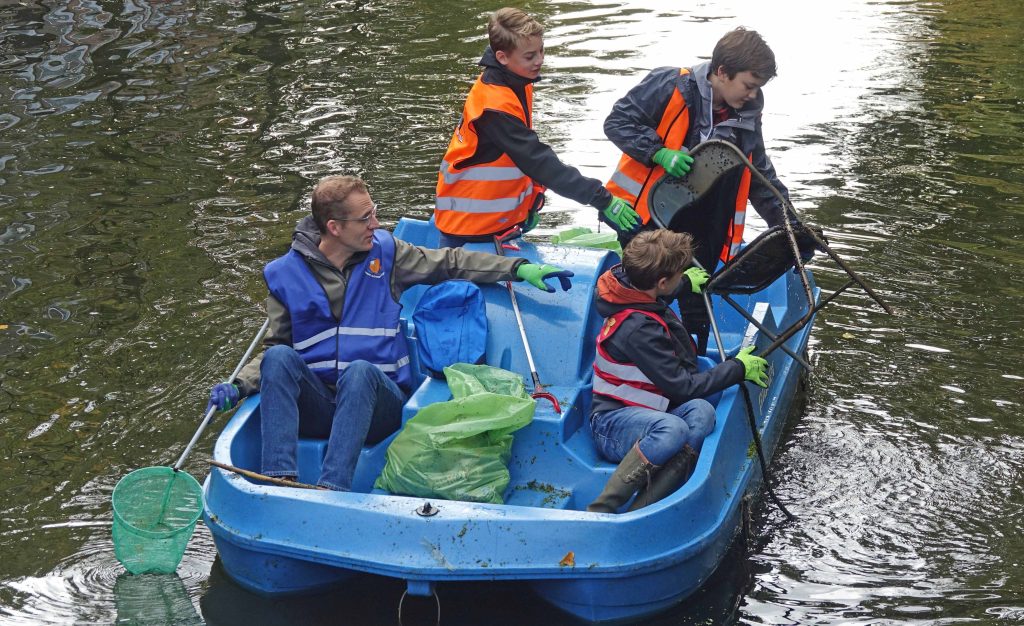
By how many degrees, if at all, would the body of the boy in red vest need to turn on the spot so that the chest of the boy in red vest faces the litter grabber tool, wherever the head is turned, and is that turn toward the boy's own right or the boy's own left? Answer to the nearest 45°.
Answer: approximately 135° to the boy's own left

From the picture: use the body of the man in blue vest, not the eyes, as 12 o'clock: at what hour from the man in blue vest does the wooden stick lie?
The wooden stick is roughly at 1 o'clock from the man in blue vest.

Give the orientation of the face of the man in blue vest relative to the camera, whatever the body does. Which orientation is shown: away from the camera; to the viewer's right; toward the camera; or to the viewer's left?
to the viewer's right

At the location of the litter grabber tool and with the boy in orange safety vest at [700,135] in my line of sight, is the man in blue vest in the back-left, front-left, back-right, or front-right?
back-left

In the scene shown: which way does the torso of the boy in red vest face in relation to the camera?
to the viewer's right

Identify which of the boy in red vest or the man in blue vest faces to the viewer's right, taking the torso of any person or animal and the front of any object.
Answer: the boy in red vest

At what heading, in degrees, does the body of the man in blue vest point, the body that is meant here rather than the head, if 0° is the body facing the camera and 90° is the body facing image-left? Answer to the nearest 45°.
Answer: approximately 0°

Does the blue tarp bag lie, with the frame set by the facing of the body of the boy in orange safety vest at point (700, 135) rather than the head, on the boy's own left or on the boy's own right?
on the boy's own right

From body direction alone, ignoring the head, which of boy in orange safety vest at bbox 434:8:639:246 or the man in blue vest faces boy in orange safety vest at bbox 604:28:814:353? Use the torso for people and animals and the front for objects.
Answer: boy in orange safety vest at bbox 434:8:639:246

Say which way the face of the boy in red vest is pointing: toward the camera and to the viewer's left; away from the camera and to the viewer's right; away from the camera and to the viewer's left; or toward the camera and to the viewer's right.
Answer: away from the camera and to the viewer's right

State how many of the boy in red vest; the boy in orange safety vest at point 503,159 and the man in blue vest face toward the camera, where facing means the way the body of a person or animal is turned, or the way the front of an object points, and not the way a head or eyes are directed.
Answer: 1

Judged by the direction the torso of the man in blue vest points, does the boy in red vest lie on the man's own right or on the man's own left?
on the man's own left

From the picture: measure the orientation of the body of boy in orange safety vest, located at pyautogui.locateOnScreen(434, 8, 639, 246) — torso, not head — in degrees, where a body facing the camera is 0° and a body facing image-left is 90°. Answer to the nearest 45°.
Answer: approximately 270°
